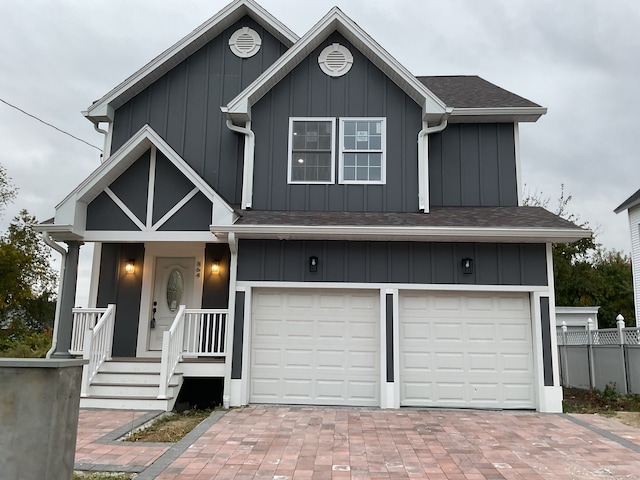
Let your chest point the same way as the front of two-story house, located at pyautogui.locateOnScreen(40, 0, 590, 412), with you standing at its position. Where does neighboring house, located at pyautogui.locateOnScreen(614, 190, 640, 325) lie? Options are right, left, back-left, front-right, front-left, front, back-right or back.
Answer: back-left

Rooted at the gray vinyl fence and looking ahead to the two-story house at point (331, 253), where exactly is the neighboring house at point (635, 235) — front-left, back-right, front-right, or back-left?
back-right

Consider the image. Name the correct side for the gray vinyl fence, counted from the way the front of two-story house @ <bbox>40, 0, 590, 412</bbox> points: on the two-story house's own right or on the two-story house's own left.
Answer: on the two-story house's own left

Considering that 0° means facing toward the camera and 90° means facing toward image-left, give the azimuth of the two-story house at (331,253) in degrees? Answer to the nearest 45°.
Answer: approximately 0°

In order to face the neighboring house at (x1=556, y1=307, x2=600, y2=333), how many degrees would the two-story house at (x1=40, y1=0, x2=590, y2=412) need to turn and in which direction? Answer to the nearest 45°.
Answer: approximately 135° to its left
